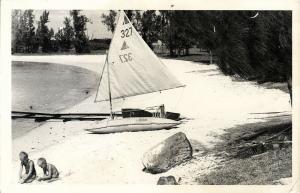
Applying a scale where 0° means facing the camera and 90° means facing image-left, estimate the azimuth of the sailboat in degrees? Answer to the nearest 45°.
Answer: approximately 90°
